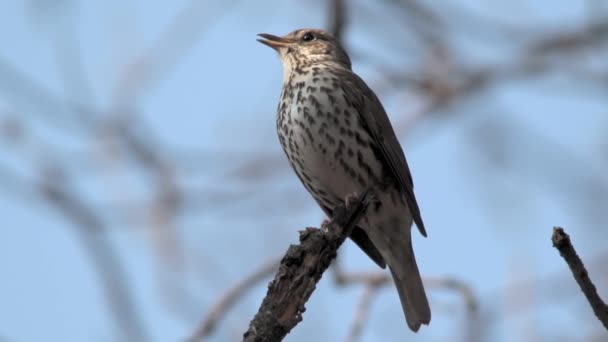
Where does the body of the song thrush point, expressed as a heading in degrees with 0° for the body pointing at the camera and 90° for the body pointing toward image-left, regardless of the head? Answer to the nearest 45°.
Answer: approximately 45°

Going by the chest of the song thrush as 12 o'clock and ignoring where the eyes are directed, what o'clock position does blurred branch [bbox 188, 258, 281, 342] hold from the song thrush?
The blurred branch is roughly at 2 o'clock from the song thrush.
